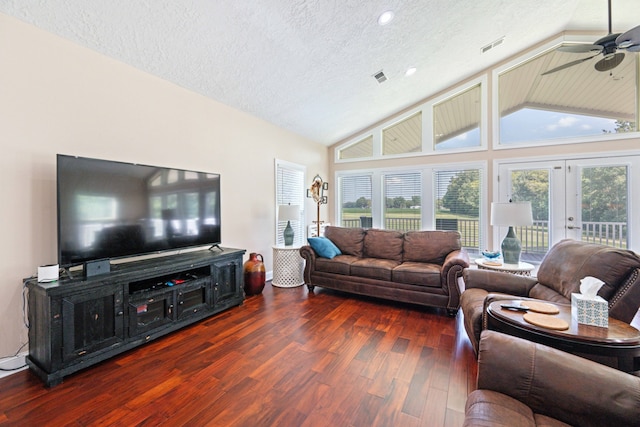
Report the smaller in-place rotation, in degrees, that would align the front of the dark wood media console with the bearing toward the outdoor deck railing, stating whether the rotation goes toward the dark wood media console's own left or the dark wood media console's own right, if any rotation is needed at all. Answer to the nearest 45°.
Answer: approximately 45° to the dark wood media console's own left

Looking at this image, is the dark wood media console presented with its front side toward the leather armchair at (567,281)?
yes

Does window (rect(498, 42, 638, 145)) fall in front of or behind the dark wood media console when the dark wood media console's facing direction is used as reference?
in front

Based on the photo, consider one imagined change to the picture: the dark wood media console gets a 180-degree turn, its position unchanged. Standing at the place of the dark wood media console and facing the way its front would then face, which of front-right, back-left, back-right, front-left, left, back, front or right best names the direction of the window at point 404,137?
back-right

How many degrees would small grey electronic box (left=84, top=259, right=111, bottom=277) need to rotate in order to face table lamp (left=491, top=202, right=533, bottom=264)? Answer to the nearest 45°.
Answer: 0° — it already faces it

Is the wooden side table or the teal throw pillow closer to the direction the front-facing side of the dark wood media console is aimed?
the wooden side table

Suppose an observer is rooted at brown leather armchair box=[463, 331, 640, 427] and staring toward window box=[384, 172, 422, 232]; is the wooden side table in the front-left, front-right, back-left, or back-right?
front-right

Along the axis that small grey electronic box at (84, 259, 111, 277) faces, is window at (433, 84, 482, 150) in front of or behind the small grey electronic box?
in front

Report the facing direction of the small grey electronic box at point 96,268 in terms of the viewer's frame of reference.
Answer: facing the viewer and to the right of the viewer

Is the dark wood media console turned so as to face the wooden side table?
yes

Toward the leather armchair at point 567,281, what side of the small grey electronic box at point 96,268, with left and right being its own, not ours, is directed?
front

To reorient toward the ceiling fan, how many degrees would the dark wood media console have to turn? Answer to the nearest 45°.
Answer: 0° — it already faces it
